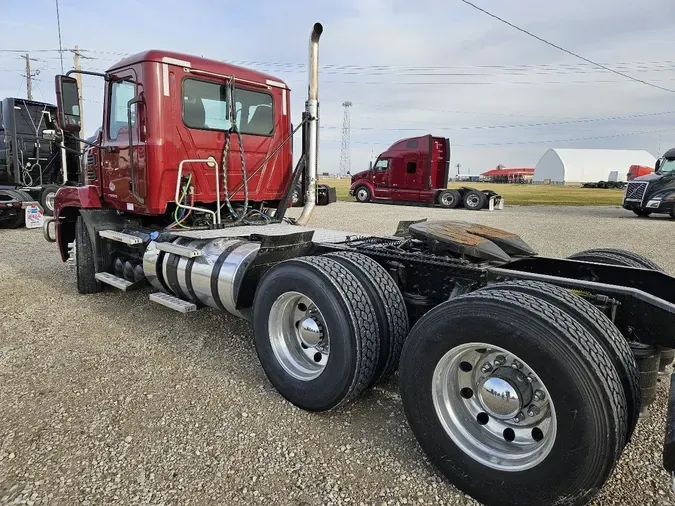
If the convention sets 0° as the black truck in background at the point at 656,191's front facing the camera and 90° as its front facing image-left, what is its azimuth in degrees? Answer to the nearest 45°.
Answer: approximately 45°

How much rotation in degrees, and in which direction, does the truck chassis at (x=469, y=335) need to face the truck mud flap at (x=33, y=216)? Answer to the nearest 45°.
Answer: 0° — it already faces it

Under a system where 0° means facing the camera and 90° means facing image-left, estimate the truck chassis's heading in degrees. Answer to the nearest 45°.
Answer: approximately 135°

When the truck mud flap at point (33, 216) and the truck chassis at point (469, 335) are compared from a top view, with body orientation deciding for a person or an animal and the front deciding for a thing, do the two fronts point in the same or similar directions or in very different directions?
very different directions

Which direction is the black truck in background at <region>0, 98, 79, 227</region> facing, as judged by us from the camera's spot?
facing away from the viewer and to the right of the viewer

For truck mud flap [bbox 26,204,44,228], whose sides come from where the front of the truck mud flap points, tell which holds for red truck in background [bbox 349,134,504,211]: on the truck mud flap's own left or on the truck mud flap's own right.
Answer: on the truck mud flap's own left

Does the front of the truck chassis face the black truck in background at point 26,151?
yes

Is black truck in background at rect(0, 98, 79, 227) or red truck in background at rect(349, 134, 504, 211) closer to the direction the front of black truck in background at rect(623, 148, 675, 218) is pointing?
the black truck in background

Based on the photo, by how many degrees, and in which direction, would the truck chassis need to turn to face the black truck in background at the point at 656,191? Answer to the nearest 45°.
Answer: approximately 90° to its right

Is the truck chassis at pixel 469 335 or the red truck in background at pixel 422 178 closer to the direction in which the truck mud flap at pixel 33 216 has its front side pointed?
the truck chassis
